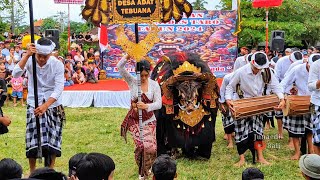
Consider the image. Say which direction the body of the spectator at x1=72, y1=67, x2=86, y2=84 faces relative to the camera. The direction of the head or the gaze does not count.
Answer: toward the camera

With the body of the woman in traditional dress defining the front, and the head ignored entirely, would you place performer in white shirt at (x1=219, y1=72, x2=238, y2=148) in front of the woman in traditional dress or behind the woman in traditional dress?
behind

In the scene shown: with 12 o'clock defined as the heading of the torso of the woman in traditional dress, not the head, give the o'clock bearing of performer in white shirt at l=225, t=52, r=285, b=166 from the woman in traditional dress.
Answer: The performer in white shirt is roughly at 8 o'clock from the woman in traditional dress.

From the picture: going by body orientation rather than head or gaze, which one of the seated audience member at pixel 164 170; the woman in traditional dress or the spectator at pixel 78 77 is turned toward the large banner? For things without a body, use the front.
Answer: the seated audience member

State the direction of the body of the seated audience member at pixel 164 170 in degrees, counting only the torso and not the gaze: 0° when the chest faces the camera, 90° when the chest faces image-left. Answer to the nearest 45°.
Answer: approximately 180°

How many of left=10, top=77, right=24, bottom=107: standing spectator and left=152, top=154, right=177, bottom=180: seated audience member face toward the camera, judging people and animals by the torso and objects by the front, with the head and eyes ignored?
1

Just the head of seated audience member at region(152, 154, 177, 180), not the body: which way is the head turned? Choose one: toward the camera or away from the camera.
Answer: away from the camera

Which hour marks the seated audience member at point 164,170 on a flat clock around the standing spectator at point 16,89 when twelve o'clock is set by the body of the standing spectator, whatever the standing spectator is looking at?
The seated audience member is roughly at 12 o'clock from the standing spectator.

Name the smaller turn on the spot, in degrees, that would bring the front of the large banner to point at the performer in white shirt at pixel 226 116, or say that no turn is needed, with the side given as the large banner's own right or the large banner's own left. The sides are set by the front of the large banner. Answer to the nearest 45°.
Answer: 0° — it already faces them

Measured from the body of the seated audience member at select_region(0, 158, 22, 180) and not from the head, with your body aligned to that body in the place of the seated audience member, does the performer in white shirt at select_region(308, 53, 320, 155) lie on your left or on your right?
on your right

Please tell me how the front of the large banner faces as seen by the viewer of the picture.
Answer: facing the viewer

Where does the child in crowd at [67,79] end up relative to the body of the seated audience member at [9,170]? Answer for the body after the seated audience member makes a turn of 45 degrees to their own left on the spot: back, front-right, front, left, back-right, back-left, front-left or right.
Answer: front-right

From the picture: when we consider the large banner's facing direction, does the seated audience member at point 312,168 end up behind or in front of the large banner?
in front

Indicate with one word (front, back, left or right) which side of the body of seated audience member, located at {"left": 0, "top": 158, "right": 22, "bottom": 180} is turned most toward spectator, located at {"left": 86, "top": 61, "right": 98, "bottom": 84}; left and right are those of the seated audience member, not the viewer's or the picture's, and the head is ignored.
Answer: front

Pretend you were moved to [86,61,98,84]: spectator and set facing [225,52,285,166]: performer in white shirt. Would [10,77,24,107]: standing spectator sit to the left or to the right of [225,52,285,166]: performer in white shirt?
right

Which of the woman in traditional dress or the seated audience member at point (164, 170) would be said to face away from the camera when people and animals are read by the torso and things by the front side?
the seated audience member
